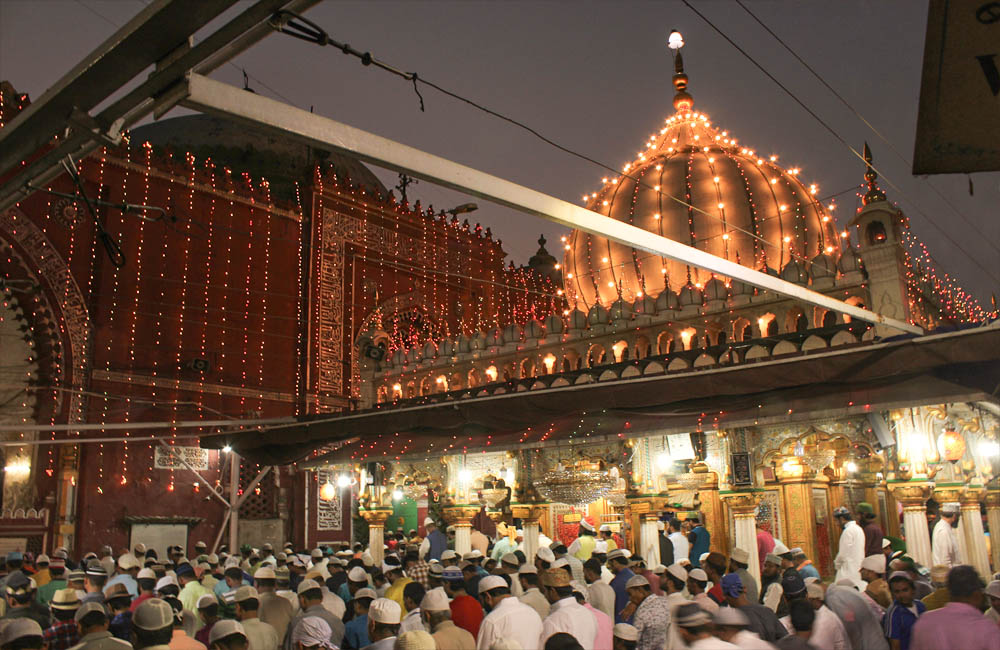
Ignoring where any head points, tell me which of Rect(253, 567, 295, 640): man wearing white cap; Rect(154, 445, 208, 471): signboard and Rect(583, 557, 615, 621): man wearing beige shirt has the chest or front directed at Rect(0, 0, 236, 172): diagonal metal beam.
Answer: the signboard

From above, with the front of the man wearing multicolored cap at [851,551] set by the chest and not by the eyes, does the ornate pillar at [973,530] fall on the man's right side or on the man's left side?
on the man's right side

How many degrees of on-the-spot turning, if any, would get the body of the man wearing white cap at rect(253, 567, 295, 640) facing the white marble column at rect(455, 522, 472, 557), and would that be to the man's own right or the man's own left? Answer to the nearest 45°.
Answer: approximately 90° to the man's own right

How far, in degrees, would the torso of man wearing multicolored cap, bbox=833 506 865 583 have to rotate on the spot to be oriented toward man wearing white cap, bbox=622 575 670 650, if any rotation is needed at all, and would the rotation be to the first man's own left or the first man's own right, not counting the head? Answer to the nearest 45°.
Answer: approximately 90° to the first man's own left
